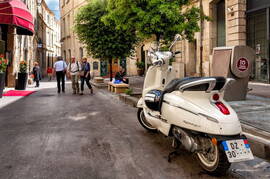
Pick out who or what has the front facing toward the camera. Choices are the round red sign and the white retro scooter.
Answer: the round red sign

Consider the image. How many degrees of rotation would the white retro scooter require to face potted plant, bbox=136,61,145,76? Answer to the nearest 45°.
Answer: approximately 45° to its right

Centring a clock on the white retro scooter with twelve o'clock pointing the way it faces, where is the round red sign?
The round red sign is roughly at 2 o'clock from the white retro scooter.

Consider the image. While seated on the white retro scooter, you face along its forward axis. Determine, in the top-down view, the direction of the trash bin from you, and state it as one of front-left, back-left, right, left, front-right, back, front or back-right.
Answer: front-right

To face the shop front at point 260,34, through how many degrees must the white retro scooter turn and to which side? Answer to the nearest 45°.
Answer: approximately 45° to its right

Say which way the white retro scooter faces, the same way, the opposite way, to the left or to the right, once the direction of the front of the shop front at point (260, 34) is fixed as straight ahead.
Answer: to the right

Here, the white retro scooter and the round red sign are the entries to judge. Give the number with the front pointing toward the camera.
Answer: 1

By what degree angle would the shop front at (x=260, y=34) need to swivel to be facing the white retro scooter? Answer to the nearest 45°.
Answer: approximately 45° to its left

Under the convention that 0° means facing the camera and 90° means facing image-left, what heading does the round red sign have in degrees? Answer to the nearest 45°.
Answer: approximately 0°

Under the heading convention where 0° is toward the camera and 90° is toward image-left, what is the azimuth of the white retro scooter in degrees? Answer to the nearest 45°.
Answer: approximately 135°

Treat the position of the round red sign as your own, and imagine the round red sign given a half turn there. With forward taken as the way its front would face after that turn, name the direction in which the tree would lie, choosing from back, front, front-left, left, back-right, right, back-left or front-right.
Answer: front-left

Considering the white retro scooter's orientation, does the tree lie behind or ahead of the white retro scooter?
ahead

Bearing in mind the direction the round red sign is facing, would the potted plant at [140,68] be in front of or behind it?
behind

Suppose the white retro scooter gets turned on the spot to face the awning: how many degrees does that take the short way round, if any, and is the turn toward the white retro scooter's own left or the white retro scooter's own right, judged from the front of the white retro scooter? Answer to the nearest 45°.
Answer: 0° — it already faces it

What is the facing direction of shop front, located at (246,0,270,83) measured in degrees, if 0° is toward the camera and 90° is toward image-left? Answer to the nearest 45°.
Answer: approximately 45°
